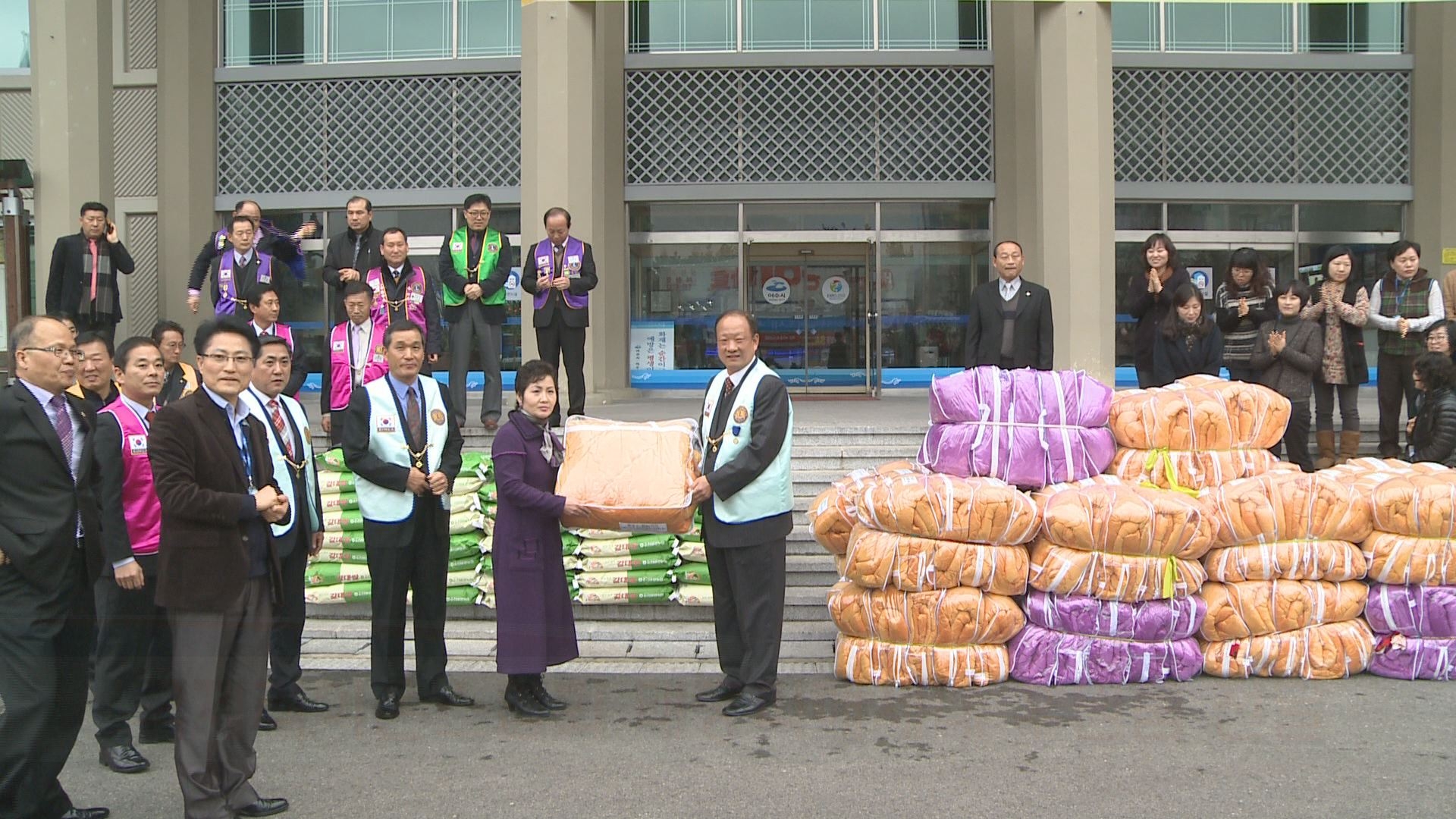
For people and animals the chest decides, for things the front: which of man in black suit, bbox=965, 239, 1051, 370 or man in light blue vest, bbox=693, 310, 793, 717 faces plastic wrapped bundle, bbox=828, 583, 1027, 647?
the man in black suit

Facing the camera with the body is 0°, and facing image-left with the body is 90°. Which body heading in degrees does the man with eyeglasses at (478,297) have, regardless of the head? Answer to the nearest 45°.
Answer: approximately 0°

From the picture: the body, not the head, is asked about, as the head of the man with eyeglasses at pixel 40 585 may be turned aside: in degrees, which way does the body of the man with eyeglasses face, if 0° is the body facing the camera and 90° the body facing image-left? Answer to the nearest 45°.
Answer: approximately 315°

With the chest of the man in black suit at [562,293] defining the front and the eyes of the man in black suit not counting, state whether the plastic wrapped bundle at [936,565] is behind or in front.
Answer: in front

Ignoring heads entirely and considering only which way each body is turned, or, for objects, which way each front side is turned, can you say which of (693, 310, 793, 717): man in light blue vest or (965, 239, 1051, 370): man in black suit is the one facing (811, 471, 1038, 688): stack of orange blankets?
the man in black suit

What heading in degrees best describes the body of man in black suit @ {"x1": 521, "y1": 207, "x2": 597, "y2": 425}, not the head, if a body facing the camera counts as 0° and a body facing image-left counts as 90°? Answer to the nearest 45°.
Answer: approximately 0°

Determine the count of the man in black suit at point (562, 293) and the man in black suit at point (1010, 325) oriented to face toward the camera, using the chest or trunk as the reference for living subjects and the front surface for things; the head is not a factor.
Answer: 2

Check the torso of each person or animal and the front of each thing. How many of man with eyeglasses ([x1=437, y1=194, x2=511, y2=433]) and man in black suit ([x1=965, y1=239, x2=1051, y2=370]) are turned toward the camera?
2
